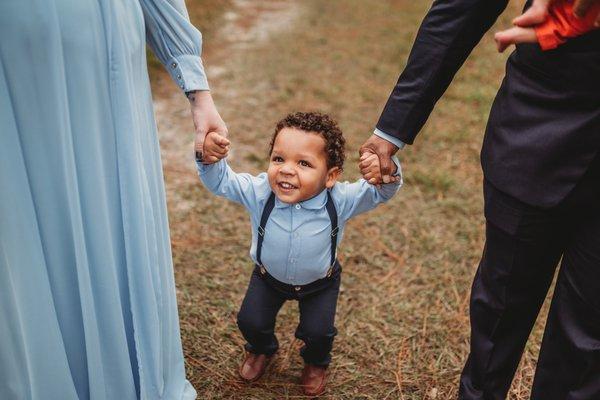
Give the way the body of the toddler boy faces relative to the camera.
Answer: toward the camera
